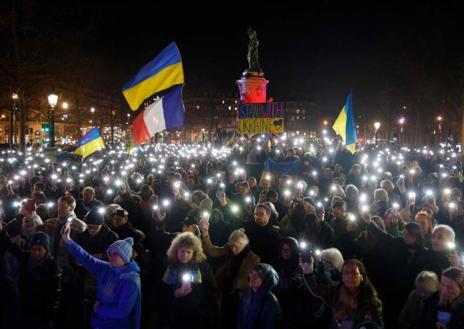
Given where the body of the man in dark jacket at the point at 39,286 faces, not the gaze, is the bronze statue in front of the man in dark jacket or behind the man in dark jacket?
behind

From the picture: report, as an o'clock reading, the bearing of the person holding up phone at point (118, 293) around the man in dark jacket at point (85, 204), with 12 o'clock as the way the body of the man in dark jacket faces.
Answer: The person holding up phone is roughly at 12 o'clock from the man in dark jacket.

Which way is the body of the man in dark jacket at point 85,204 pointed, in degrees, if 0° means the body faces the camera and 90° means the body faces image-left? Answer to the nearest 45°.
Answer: approximately 0°

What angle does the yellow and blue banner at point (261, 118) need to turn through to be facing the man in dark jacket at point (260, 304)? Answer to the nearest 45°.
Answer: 0° — it already faces them

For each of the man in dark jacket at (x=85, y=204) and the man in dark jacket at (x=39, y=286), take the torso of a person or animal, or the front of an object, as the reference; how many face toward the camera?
2

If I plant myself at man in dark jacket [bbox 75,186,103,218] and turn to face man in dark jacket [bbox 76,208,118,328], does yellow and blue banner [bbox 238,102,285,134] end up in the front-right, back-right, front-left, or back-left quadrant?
back-left

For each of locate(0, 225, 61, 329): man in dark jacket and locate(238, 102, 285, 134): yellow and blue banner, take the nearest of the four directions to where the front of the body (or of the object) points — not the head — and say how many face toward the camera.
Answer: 2
